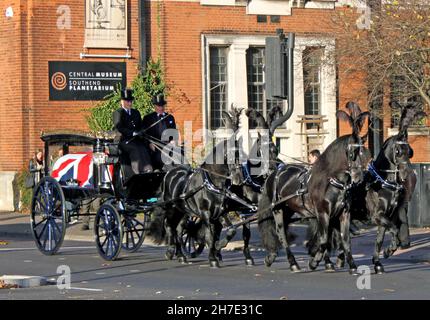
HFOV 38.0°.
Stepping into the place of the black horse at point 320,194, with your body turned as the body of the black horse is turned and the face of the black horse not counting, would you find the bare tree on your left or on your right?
on your left

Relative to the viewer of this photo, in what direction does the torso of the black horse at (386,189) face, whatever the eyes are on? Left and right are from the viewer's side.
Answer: facing the viewer and to the right of the viewer

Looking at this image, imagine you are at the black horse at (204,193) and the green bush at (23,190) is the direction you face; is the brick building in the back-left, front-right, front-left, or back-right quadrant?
front-right

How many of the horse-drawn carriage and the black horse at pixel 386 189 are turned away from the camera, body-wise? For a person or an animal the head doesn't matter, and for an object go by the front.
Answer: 0

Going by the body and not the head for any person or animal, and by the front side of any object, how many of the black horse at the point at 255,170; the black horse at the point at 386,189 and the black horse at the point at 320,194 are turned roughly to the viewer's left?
0

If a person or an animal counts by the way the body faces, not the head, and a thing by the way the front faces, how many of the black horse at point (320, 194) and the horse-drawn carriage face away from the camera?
0

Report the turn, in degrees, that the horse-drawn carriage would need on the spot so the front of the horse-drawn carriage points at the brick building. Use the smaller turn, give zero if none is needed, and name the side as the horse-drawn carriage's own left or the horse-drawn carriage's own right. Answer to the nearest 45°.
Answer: approximately 135° to the horse-drawn carriage's own left

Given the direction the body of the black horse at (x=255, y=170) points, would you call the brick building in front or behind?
behind

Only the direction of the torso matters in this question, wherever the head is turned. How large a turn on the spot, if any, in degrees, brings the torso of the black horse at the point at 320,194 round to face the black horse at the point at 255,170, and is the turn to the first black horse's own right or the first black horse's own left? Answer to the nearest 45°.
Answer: approximately 180°

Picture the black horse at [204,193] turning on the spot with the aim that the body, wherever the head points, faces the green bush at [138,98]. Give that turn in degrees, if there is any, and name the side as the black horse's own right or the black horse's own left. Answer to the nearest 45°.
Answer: approximately 135° to the black horse's own left

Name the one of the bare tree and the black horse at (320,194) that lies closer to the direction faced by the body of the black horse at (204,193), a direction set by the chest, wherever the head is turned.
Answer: the black horse

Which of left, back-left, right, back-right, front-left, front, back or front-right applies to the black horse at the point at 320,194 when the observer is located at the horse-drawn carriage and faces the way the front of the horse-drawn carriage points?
front

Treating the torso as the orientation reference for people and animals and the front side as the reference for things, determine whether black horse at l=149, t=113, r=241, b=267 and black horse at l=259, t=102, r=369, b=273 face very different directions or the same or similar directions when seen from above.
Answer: same or similar directions

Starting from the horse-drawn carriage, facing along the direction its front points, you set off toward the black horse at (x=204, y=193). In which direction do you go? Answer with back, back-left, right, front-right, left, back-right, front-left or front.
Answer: front
